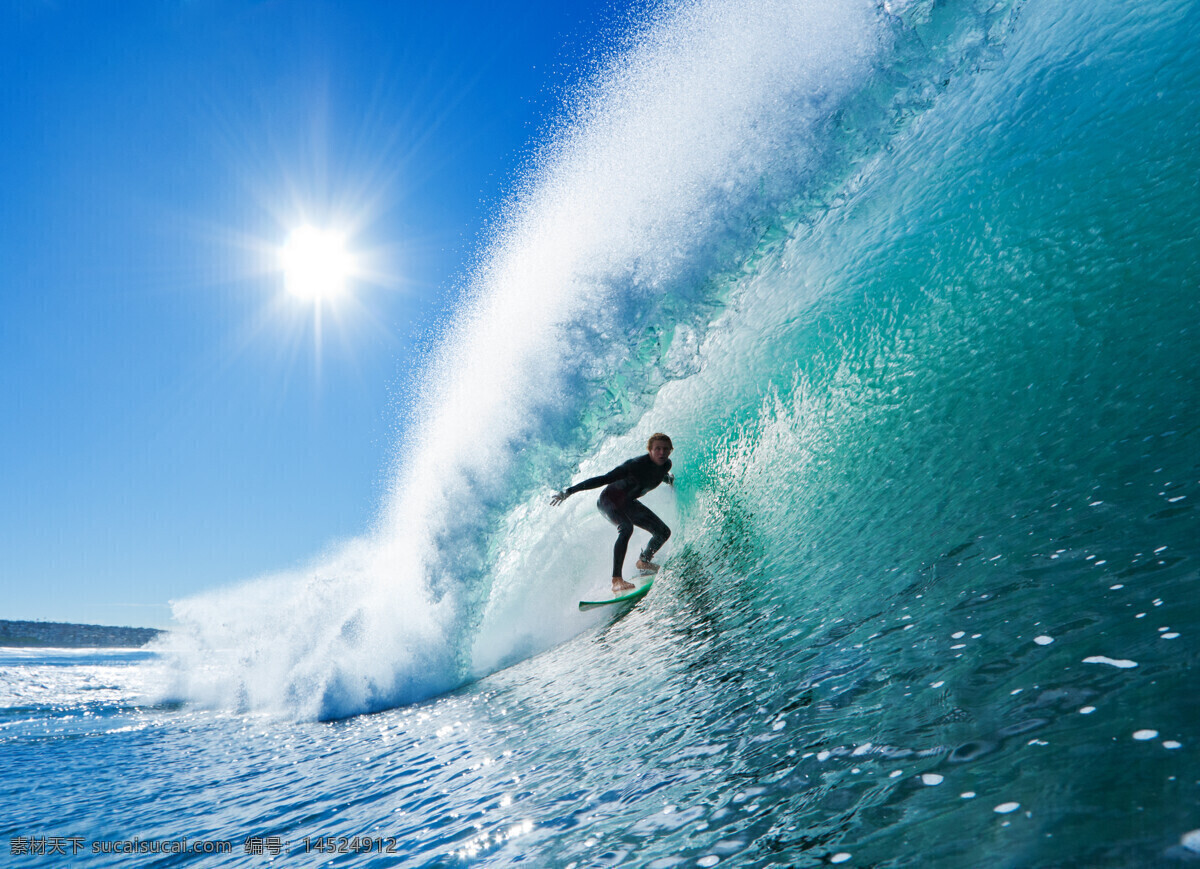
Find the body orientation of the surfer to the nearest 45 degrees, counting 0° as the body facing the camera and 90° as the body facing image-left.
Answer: approximately 315°
